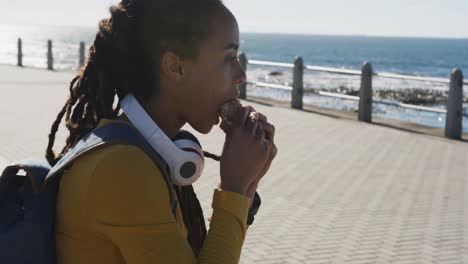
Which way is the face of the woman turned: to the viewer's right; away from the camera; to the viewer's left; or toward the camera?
to the viewer's right

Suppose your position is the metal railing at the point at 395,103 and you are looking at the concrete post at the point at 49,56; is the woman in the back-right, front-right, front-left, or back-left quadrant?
back-left

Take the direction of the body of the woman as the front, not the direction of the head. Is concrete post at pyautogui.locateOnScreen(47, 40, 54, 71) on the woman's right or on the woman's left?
on the woman's left

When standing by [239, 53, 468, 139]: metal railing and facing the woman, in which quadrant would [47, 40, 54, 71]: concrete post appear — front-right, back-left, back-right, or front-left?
back-right

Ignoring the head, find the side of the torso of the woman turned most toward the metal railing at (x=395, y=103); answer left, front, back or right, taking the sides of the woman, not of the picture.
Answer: left

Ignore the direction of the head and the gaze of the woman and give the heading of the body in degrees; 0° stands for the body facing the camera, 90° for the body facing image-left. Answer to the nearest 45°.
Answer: approximately 270°
